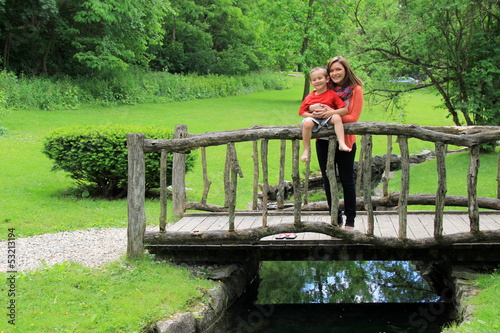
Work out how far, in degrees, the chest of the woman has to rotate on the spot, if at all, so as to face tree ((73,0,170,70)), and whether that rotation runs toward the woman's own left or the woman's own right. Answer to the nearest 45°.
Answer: approximately 90° to the woman's own right

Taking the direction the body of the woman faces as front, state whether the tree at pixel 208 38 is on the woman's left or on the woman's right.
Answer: on the woman's right

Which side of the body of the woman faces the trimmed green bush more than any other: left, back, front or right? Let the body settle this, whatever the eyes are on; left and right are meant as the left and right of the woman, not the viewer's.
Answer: right

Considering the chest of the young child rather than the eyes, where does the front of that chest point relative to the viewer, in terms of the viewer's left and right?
facing the viewer

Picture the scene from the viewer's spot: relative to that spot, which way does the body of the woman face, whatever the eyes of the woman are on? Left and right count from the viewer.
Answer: facing the viewer and to the left of the viewer

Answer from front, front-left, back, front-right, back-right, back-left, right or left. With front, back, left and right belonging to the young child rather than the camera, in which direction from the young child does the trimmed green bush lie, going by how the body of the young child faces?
back-right

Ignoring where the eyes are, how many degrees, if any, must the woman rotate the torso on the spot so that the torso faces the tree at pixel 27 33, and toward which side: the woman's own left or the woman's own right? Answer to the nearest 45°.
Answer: approximately 90° to the woman's own right

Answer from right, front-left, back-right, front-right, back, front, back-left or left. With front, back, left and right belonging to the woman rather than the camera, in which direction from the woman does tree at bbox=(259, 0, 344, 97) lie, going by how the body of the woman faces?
back-right

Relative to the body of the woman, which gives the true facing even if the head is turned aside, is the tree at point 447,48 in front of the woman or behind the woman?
behind

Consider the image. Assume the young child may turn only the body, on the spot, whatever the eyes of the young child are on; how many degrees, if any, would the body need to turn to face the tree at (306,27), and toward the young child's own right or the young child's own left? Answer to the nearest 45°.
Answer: approximately 180°
